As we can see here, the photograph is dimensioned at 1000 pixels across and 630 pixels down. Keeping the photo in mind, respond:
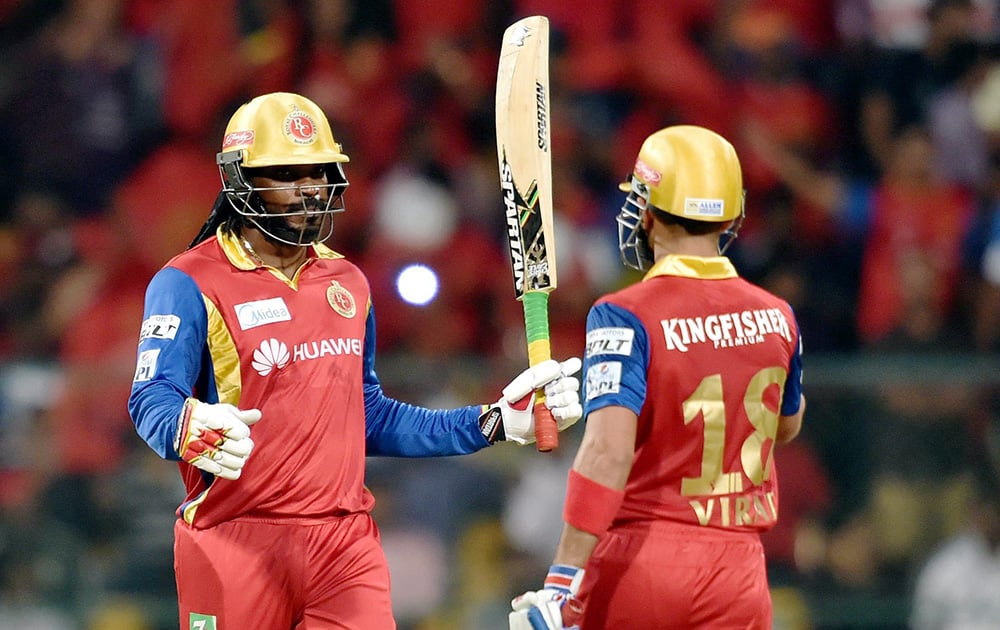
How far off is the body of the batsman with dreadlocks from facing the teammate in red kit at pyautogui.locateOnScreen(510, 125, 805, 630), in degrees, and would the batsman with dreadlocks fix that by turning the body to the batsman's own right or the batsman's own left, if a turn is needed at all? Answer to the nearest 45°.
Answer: approximately 45° to the batsman's own left

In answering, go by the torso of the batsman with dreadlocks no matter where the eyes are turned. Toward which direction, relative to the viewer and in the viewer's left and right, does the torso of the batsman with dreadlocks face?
facing the viewer and to the right of the viewer
